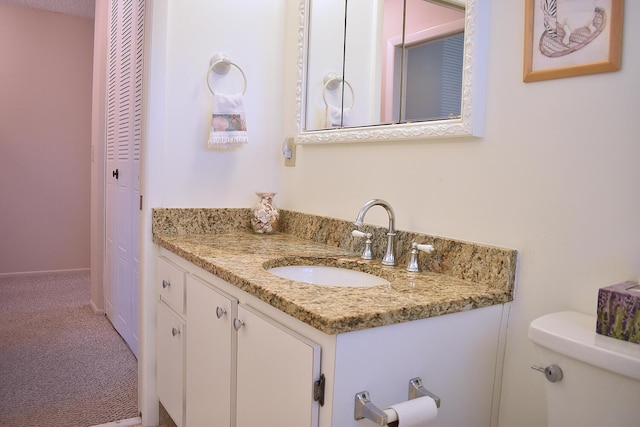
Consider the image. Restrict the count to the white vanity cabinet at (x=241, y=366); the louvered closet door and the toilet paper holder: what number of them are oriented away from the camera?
0

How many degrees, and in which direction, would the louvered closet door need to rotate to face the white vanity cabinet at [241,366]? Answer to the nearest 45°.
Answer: approximately 45° to its left

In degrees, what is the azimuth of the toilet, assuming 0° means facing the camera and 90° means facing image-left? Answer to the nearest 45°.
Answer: approximately 45°

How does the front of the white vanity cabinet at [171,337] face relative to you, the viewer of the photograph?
facing the viewer and to the left of the viewer

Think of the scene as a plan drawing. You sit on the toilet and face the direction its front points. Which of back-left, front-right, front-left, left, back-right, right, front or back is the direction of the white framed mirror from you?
right

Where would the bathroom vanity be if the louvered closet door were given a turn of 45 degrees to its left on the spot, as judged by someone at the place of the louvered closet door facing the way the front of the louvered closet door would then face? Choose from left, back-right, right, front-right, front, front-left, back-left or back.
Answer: front
